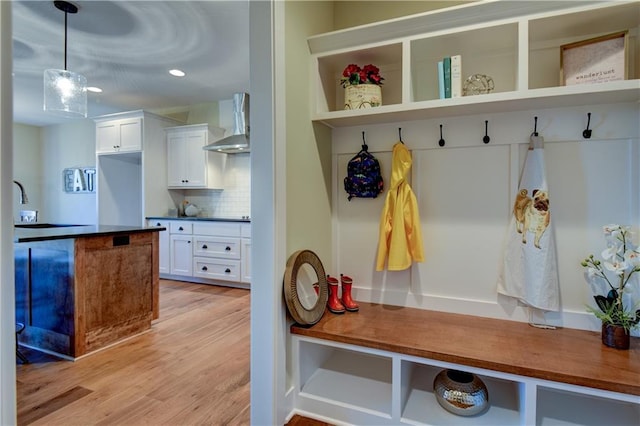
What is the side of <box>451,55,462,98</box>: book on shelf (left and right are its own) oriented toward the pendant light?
right

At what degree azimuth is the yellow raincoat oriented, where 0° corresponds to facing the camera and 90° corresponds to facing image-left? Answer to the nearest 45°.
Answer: approximately 0°

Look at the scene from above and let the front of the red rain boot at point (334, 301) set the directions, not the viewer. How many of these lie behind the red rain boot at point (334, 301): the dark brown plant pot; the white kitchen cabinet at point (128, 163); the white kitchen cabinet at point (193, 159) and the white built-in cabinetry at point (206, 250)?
3

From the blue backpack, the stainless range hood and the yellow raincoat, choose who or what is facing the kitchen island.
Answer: the stainless range hood

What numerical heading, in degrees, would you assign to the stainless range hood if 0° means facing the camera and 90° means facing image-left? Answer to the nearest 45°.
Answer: approximately 45°
